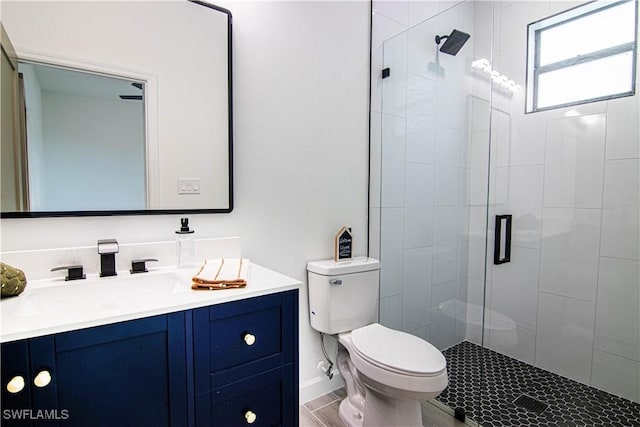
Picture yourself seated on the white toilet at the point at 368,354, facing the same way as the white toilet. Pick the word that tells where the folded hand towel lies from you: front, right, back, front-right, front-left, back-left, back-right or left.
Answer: right

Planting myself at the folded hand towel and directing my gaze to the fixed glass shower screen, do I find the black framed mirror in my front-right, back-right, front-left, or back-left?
back-left

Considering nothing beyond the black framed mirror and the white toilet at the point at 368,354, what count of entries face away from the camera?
0

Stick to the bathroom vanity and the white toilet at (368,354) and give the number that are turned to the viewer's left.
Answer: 0

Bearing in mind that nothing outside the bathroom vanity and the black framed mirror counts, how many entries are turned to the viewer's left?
0

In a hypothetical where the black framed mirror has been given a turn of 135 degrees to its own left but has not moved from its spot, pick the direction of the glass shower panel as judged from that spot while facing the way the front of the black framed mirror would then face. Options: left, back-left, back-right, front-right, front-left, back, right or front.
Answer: right

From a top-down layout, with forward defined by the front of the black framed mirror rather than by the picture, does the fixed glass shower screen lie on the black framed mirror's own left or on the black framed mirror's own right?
on the black framed mirror's own left

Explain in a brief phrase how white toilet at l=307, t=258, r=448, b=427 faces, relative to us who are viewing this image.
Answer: facing the viewer and to the right of the viewer

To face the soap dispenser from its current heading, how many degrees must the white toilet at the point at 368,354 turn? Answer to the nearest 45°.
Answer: approximately 90° to its right
